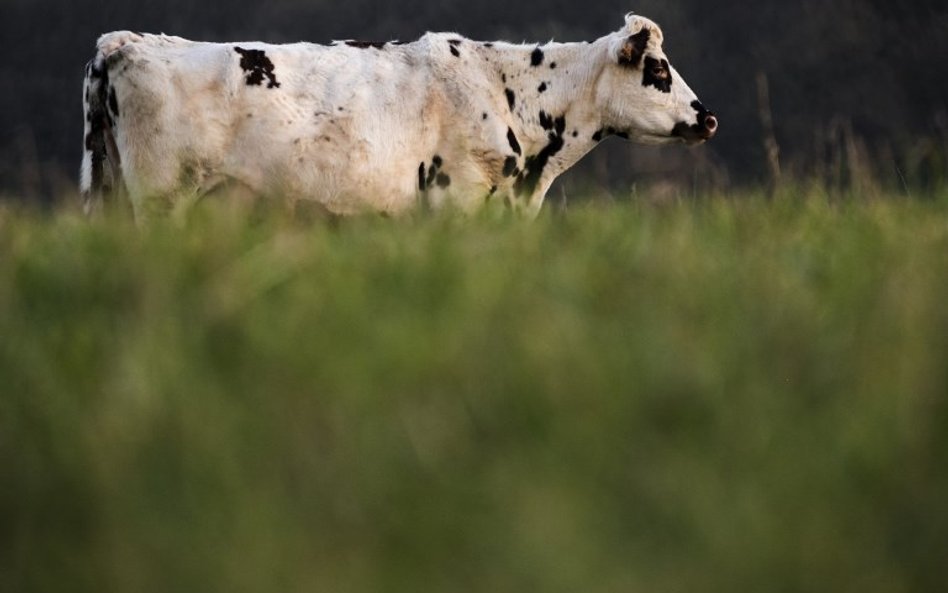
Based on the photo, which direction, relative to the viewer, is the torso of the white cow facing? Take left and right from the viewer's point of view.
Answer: facing to the right of the viewer
